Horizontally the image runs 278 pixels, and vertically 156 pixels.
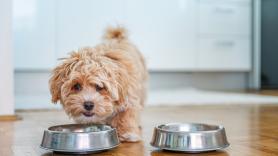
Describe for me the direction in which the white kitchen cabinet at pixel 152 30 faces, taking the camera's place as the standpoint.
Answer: facing the viewer

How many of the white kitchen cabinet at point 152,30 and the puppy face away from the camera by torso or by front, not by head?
0

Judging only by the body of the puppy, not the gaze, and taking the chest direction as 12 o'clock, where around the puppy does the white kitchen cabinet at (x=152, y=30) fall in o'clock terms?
The white kitchen cabinet is roughly at 5 o'clock from the puppy.

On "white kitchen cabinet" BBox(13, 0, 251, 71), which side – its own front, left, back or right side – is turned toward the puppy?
front

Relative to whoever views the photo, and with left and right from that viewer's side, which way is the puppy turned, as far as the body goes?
facing the viewer and to the left of the viewer

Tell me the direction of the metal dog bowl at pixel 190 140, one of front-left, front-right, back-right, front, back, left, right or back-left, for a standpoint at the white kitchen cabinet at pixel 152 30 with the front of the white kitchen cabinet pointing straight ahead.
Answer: front

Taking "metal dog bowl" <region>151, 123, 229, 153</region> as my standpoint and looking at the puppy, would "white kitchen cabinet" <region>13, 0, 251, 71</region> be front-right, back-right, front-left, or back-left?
front-right

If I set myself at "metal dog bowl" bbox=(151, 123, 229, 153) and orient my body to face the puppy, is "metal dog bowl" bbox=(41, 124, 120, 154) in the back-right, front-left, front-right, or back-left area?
front-left

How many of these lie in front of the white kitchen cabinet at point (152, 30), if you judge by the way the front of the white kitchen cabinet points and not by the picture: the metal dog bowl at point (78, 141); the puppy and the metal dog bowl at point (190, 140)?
3

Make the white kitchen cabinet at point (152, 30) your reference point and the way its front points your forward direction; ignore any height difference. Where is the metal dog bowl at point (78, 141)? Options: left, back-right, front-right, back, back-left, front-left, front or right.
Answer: front
